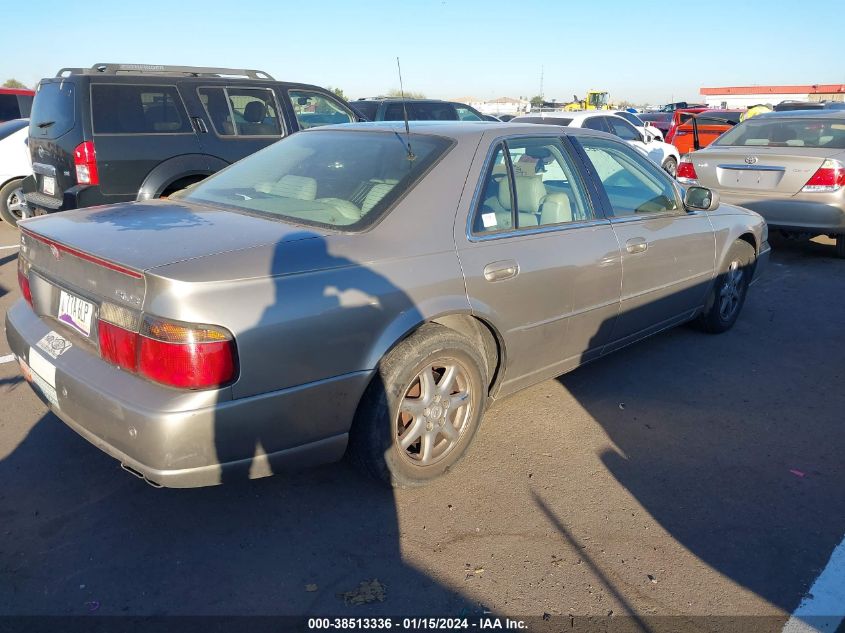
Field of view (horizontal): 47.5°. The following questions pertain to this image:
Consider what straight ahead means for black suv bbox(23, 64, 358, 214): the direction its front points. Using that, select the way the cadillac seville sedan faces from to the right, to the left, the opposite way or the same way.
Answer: the same way

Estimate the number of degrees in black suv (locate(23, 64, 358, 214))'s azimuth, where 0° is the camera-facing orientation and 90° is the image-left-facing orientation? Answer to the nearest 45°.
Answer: approximately 225°

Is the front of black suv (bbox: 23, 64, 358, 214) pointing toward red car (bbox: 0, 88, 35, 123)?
no

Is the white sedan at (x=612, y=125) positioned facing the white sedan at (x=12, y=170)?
no

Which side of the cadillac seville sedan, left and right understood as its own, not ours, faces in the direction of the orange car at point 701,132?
front

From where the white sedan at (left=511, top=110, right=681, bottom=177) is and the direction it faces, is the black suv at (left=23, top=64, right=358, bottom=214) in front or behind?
behind

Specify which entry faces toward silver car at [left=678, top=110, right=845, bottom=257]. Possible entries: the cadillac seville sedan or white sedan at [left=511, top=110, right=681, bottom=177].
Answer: the cadillac seville sedan

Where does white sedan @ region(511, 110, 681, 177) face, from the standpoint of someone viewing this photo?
facing away from the viewer and to the right of the viewer

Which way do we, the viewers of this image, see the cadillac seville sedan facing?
facing away from the viewer and to the right of the viewer

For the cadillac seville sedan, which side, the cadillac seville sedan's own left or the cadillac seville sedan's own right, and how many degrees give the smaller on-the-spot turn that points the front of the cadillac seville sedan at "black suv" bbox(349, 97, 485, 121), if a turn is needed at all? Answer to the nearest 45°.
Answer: approximately 45° to the cadillac seville sedan's own left

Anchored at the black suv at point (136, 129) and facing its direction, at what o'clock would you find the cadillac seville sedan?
The cadillac seville sedan is roughly at 4 o'clock from the black suv.
